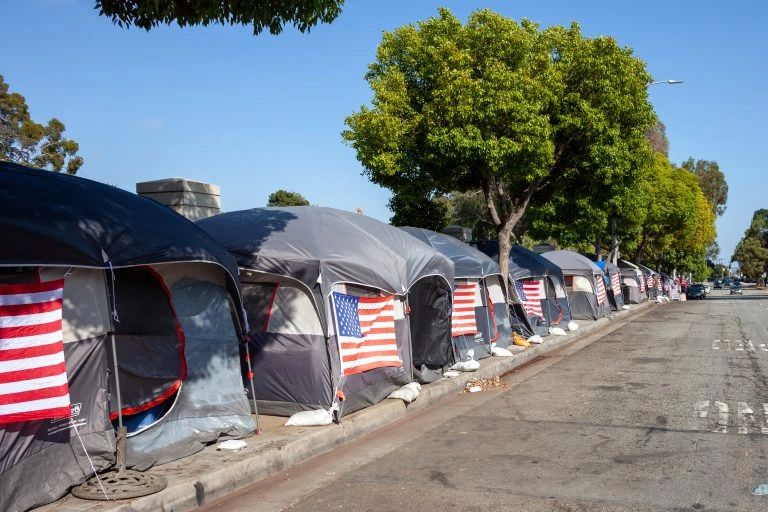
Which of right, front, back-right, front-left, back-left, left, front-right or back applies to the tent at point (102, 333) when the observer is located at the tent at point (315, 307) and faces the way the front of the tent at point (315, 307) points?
right

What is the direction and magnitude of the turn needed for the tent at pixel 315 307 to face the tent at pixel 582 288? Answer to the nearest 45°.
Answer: approximately 90° to its left

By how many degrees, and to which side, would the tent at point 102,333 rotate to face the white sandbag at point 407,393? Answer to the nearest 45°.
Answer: approximately 90° to its left

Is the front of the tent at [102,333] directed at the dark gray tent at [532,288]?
no

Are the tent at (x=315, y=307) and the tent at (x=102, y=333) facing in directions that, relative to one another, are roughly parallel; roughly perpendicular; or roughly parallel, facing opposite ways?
roughly parallel

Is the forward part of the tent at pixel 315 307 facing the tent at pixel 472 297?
no

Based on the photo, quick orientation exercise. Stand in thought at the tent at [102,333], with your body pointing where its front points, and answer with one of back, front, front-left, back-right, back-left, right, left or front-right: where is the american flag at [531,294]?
left

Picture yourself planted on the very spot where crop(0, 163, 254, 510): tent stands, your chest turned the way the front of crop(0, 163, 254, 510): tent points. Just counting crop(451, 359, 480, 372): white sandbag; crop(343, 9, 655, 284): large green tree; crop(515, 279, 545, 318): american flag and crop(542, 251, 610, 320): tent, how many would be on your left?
4

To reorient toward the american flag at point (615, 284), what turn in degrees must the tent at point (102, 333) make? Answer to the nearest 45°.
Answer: approximately 90° to its left

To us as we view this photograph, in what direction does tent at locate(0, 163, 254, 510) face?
facing the viewer and to the right of the viewer

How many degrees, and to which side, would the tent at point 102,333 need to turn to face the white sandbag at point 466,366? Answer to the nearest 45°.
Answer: approximately 90° to its left

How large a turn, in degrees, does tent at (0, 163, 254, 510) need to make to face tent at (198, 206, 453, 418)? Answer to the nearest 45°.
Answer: approximately 90° to its left

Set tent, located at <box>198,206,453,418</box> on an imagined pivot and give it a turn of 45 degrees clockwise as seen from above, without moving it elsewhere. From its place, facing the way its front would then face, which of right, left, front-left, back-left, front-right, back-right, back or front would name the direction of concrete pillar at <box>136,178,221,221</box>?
back-right

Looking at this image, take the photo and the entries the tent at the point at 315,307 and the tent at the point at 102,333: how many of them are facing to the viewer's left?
0

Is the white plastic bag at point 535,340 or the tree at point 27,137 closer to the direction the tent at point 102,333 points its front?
the white plastic bag
